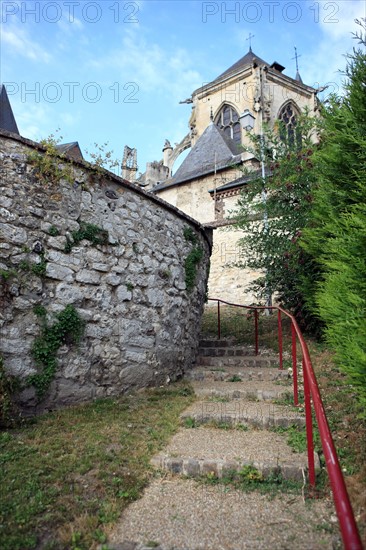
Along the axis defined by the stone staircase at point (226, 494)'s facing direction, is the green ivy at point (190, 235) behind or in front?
behind

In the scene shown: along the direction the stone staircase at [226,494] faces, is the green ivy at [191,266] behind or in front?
behind

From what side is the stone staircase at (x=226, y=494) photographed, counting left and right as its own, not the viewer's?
front

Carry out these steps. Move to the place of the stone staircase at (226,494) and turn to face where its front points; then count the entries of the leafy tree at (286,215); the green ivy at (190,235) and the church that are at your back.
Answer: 3

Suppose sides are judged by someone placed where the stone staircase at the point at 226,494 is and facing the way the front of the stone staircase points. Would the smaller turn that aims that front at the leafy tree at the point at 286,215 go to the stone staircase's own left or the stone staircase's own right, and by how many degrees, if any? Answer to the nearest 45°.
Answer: approximately 180°

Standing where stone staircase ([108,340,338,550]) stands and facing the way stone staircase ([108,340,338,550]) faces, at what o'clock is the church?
The church is roughly at 6 o'clock from the stone staircase.

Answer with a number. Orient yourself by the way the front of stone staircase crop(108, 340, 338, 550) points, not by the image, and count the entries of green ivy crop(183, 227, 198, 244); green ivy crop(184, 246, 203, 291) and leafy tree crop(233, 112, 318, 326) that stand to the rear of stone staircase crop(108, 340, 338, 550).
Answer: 3

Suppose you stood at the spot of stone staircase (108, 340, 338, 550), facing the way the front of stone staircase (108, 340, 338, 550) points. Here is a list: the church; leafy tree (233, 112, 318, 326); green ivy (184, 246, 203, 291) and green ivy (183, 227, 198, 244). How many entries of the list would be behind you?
4
